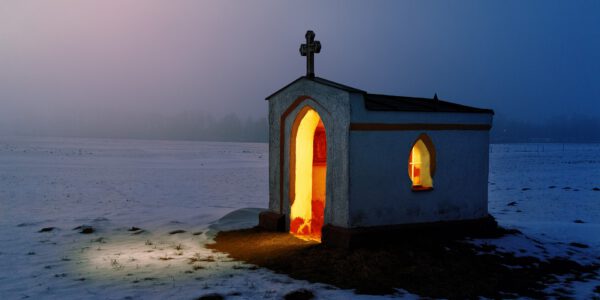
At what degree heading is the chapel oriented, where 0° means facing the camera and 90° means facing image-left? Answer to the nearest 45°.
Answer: approximately 45°
